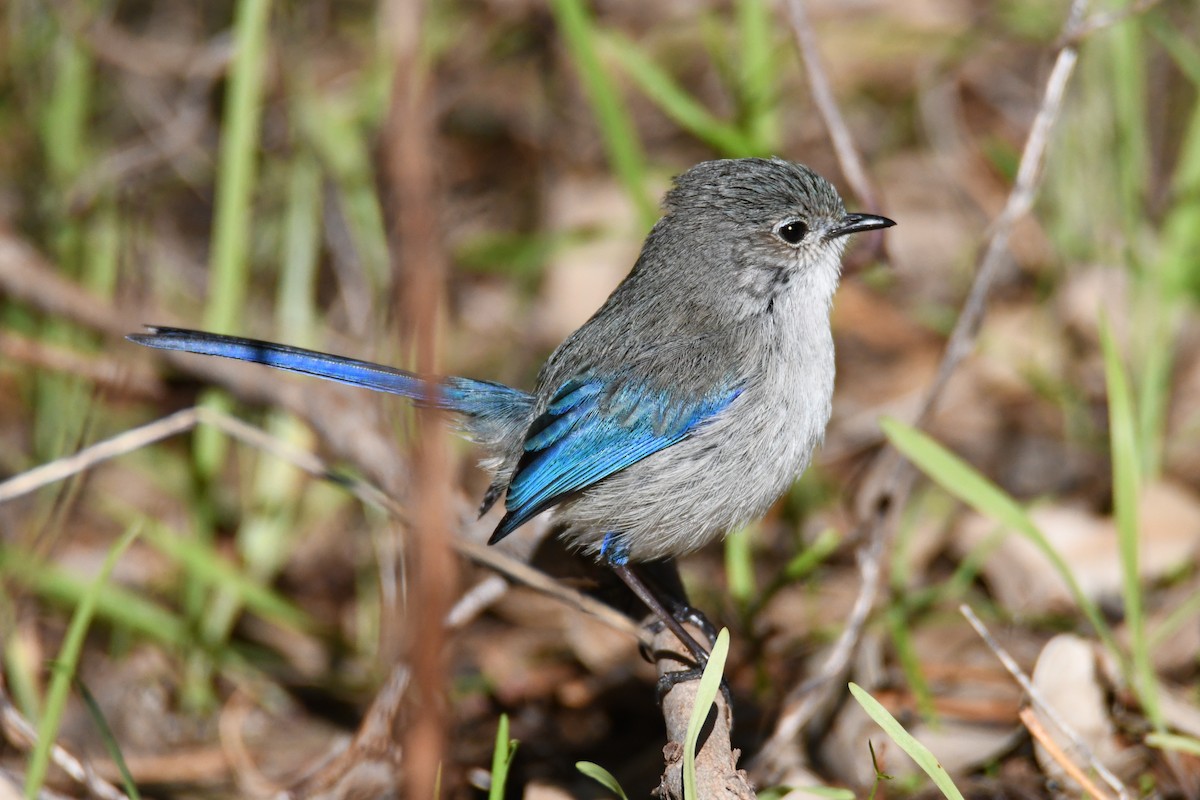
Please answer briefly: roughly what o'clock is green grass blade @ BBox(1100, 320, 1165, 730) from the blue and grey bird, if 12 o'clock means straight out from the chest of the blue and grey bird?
The green grass blade is roughly at 12 o'clock from the blue and grey bird.

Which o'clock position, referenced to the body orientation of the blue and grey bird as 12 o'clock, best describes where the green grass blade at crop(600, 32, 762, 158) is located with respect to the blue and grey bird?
The green grass blade is roughly at 9 o'clock from the blue and grey bird.

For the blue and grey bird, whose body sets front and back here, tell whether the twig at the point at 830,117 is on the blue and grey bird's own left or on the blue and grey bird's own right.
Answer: on the blue and grey bird's own left

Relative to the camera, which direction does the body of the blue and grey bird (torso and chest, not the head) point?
to the viewer's right

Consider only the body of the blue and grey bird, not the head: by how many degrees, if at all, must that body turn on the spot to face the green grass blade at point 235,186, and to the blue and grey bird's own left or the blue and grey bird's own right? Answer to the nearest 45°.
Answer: approximately 135° to the blue and grey bird's own left
